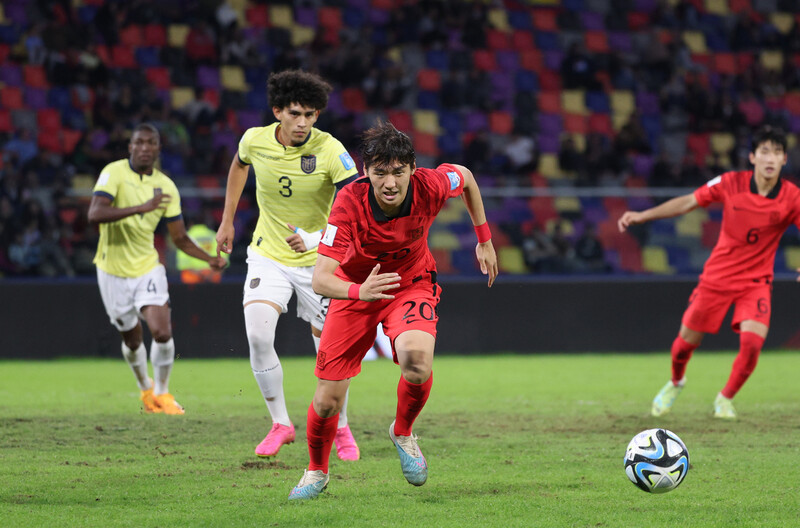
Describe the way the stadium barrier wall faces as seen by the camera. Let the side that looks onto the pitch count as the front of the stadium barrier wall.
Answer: facing the viewer

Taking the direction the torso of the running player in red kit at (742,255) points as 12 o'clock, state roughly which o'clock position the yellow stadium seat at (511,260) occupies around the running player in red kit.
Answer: The yellow stadium seat is roughly at 5 o'clock from the running player in red kit.

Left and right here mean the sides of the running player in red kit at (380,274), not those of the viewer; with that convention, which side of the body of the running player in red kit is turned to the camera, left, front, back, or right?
front

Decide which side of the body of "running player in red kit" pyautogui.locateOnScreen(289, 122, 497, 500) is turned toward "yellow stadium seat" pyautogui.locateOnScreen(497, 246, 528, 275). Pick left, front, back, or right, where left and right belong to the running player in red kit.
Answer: back

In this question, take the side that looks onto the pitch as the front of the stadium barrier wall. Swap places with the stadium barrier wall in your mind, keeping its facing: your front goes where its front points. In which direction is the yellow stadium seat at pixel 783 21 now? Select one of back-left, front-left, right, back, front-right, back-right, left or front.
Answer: back-left

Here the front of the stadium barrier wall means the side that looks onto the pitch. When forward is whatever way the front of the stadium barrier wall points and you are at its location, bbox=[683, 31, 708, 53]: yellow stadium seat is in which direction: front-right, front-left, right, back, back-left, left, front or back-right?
back-left

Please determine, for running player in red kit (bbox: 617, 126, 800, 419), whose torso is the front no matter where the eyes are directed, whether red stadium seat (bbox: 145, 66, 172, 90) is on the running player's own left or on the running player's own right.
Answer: on the running player's own right

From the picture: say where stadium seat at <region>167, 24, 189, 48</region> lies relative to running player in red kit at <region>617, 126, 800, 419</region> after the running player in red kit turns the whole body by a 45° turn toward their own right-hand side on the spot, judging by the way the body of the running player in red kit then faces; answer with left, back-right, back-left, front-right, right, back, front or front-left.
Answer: right

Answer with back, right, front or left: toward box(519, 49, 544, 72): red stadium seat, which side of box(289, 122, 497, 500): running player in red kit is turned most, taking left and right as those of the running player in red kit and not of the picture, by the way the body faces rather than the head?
back

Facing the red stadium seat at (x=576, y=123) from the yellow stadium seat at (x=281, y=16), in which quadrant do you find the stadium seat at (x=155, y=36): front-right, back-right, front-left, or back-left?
back-right

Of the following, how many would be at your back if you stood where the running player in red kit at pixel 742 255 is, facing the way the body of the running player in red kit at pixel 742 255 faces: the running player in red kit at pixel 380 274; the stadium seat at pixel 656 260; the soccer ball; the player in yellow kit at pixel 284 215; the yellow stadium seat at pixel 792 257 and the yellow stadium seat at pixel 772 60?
3

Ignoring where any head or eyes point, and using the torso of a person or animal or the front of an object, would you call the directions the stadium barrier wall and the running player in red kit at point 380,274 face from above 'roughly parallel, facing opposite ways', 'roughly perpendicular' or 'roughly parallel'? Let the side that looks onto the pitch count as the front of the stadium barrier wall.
roughly parallel

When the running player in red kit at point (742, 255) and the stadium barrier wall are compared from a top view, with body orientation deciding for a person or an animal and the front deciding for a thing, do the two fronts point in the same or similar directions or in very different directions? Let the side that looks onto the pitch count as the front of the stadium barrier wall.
same or similar directions

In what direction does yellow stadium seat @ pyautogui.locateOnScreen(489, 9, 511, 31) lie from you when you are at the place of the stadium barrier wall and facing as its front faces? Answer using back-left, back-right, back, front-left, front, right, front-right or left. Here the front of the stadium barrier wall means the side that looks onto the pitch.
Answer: back

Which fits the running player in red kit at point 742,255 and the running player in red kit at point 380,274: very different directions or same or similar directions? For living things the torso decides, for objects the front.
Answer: same or similar directions

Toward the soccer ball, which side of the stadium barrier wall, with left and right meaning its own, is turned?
front

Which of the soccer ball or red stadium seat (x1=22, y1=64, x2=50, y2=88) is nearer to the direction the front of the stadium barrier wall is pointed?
the soccer ball

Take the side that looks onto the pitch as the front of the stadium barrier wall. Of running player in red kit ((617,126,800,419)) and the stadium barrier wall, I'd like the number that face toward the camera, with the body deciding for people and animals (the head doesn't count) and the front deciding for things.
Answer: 2

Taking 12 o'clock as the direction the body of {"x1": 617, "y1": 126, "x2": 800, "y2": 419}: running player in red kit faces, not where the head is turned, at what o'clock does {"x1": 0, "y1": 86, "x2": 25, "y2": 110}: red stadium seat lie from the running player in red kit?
The red stadium seat is roughly at 4 o'clock from the running player in red kit.
